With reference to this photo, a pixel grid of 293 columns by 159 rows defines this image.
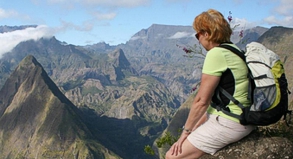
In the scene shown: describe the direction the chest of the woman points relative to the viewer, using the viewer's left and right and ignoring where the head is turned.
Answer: facing to the left of the viewer

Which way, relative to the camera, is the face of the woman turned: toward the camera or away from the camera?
away from the camera
